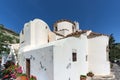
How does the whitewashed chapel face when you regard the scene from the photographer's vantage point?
facing the viewer and to the left of the viewer
